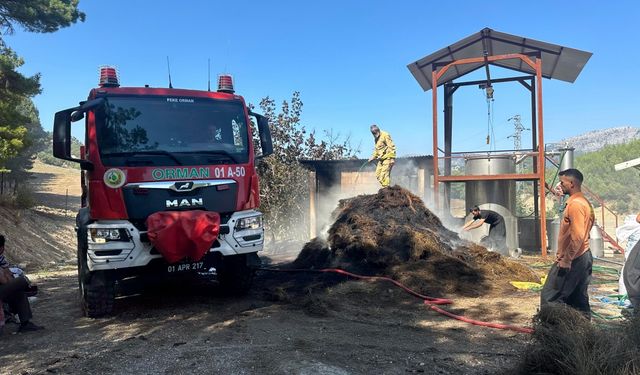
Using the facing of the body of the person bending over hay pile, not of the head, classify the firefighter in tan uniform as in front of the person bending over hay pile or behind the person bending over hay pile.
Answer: in front

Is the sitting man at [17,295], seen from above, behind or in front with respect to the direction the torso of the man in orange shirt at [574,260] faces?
in front

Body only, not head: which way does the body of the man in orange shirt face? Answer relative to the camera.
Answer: to the viewer's left

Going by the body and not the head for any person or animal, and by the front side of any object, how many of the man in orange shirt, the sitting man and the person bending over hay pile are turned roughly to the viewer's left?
2

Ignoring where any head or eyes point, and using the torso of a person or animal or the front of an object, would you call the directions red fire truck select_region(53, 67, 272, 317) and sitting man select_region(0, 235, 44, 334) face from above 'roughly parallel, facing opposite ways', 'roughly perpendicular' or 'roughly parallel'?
roughly perpendicular

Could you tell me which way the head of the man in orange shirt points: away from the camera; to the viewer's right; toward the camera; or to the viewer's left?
to the viewer's left

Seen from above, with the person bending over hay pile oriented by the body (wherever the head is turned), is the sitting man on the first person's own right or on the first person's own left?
on the first person's own left
